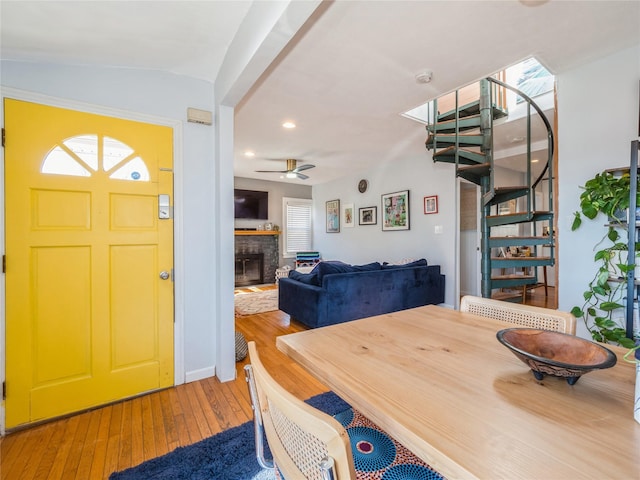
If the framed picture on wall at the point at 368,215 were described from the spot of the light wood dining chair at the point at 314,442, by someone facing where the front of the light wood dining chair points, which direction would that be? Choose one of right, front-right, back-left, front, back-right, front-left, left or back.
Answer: front-left

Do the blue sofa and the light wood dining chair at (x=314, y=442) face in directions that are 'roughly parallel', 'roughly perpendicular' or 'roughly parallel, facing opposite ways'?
roughly perpendicular

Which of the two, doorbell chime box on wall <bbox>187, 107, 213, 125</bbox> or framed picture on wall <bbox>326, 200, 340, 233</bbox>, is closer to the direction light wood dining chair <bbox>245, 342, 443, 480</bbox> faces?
the framed picture on wall

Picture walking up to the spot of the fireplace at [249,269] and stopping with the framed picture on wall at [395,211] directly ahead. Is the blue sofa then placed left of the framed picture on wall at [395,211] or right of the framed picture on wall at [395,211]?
right

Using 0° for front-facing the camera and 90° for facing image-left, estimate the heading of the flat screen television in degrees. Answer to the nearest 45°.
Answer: approximately 315°
